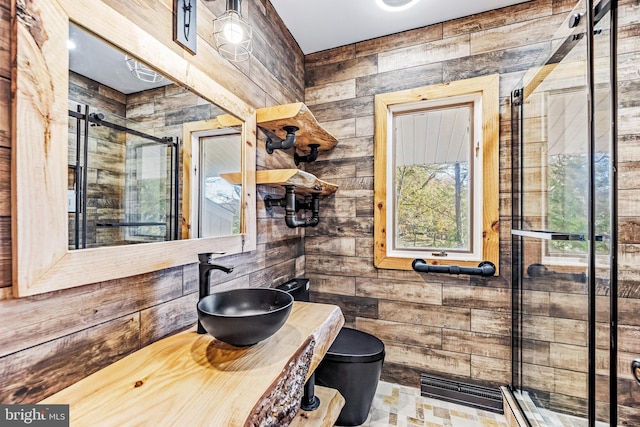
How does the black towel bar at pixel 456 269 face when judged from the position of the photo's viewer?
facing the viewer

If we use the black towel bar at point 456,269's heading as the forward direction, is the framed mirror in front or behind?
in front

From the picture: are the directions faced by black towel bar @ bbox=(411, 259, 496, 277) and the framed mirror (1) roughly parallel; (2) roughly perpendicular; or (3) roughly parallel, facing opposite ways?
roughly perpendicular

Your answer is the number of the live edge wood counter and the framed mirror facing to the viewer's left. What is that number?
0

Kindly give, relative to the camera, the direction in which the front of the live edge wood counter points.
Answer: facing the viewer and to the right of the viewer

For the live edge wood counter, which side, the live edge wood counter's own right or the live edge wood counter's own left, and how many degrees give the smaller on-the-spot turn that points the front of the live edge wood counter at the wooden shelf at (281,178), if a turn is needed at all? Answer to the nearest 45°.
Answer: approximately 90° to the live edge wood counter's own left

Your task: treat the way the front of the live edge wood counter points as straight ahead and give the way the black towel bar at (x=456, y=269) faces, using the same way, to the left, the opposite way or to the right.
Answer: to the right

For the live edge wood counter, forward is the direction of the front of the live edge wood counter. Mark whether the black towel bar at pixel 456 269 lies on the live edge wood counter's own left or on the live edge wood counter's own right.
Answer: on the live edge wood counter's own left

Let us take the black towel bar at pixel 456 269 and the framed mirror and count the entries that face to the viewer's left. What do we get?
0

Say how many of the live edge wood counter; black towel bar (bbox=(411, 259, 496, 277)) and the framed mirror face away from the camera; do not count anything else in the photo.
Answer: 0

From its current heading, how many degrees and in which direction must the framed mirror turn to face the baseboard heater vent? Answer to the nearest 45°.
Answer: approximately 45° to its left
